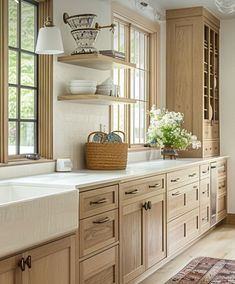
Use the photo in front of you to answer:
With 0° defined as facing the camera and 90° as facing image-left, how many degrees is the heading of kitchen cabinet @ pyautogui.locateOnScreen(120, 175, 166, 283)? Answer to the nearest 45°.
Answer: approximately 315°

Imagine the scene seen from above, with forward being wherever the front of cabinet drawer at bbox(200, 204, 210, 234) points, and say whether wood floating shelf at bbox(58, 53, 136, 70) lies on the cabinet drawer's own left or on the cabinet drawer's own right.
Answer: on the cabinet drawer's own right

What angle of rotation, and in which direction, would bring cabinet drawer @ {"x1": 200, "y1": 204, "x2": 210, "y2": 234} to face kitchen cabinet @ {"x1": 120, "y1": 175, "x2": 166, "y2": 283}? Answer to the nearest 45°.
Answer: approximately 45° to its right

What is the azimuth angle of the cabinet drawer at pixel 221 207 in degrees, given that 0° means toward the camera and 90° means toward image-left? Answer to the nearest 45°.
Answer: approximately 315°

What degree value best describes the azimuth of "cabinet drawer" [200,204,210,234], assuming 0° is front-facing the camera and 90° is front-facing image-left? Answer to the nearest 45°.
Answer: approximately 315°
